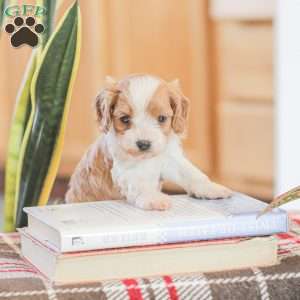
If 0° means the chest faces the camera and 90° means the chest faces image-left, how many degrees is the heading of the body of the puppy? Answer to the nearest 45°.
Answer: approximately 315°
